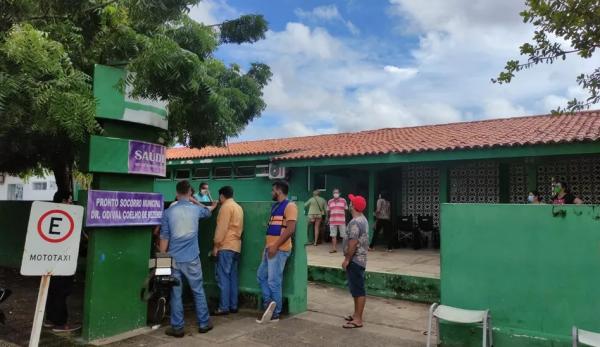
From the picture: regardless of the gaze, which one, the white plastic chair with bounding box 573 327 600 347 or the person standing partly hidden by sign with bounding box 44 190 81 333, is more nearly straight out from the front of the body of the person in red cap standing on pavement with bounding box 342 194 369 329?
the person standing partly hidden by sign

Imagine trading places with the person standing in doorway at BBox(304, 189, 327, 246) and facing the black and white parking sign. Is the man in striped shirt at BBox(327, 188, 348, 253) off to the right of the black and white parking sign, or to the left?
left

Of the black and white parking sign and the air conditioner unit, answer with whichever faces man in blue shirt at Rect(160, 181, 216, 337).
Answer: the air conditioner unit

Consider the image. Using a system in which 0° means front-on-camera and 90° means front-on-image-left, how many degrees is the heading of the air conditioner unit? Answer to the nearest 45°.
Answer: approximately 0°

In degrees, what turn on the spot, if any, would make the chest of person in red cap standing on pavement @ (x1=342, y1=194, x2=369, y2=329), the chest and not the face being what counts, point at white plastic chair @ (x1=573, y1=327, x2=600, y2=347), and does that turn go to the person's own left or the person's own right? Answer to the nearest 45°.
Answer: approximately 135° to the person's own left

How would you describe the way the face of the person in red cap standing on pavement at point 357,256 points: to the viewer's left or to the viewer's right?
to the viewer's left

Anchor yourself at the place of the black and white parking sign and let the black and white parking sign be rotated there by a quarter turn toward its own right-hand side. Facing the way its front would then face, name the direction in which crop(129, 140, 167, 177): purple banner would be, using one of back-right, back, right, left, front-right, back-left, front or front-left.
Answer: back-right

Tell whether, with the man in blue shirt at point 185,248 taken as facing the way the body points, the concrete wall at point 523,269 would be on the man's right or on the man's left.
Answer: on the man's right

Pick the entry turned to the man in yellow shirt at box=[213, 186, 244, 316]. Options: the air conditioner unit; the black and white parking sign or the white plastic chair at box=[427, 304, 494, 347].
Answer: the air conditioner unit

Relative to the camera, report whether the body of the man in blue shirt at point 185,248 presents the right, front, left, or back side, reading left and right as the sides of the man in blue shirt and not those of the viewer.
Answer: back

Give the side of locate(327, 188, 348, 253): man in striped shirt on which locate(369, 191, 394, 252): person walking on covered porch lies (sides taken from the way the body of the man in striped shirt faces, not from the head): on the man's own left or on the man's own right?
on the man's own left
